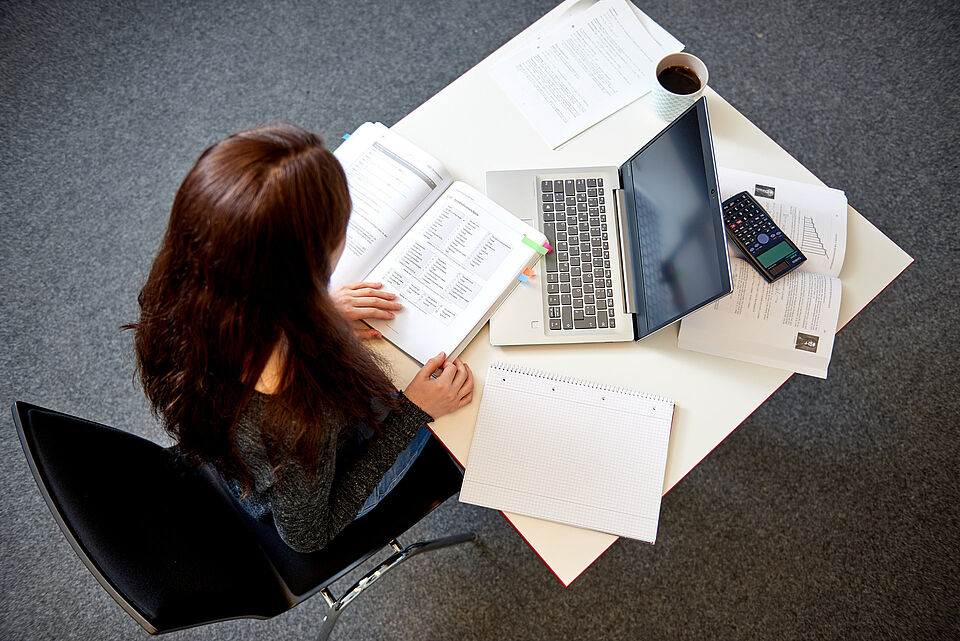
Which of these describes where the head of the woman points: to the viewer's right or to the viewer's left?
to the viewer's right

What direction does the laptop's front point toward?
to the viewer's left

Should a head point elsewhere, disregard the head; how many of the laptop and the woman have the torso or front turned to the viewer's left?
1

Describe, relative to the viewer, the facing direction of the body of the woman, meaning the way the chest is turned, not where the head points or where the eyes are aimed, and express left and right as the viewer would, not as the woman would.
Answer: facing away from the viewer and to the right of the viewer
